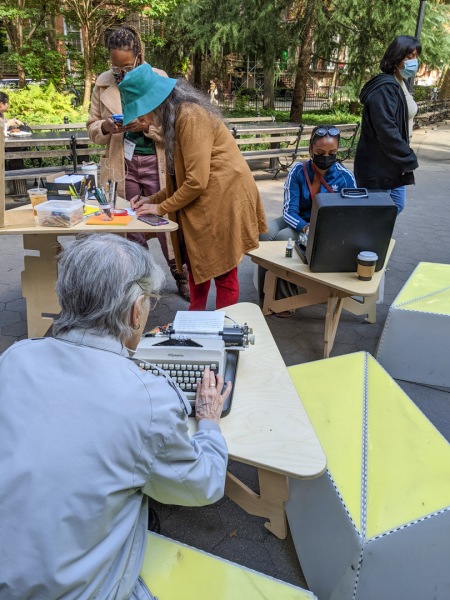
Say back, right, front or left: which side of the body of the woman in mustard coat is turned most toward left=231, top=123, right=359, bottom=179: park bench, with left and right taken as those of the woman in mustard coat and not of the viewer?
right

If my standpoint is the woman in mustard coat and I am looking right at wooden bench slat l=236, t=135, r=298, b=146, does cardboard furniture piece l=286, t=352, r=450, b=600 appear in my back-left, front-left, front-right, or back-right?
back-right

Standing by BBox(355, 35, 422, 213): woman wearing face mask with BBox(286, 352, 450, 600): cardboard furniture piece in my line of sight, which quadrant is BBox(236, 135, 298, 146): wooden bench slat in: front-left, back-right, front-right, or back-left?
back-right

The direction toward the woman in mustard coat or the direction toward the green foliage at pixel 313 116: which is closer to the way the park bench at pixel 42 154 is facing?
the woman in mustard coat

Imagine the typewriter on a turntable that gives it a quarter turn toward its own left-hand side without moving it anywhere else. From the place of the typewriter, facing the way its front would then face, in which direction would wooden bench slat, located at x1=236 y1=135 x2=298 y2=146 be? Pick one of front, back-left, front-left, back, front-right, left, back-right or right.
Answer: left

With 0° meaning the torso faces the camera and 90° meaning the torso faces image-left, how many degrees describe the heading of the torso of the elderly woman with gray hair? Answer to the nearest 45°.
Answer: approximately 225°

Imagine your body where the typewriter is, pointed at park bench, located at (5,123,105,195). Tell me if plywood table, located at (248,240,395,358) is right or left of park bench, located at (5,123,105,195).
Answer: right

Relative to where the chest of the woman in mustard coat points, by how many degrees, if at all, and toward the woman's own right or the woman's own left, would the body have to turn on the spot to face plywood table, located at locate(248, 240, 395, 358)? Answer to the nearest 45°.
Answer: approximately 180°

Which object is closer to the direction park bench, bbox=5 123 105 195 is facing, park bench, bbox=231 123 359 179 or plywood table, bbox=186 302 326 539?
the plywood table

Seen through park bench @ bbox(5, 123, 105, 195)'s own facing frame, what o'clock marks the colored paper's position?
The colored paper is roughly at 12 o'clock from the park bench.
